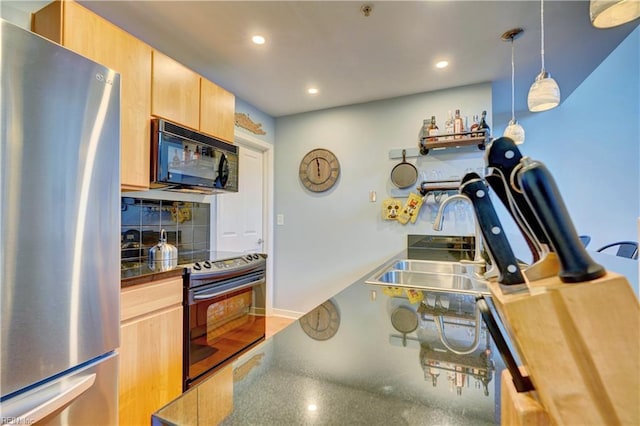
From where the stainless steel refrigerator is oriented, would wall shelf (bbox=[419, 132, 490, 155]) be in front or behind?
in front

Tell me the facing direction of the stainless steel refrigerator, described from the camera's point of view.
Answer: facing the viewer and to the right of the viewer

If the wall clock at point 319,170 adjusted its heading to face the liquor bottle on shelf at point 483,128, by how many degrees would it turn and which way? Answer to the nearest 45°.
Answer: approximately 90° to its left

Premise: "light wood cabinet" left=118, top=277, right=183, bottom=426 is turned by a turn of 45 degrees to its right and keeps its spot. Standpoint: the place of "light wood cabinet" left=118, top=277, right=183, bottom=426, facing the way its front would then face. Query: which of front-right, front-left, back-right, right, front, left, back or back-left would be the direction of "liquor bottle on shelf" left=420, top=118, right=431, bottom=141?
left

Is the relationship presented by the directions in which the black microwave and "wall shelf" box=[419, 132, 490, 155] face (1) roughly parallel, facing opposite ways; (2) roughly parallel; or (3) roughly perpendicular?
roughly perpendicular

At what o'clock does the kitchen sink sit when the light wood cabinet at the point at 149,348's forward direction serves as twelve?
The kitchen sink is roughly at 11 o'clock from the light wood cabinet.

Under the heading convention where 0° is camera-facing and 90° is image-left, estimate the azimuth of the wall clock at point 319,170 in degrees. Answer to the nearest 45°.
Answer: approximately 45°

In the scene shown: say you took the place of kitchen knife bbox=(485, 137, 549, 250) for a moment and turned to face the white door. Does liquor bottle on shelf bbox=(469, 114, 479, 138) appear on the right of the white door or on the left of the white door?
right

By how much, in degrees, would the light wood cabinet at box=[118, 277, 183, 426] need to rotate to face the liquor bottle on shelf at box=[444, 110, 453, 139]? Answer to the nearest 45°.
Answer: approximately 45° to its left

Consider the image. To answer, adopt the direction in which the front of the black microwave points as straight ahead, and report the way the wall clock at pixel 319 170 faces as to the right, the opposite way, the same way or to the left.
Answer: to the right

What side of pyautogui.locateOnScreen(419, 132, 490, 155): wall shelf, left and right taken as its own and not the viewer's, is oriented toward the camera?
front

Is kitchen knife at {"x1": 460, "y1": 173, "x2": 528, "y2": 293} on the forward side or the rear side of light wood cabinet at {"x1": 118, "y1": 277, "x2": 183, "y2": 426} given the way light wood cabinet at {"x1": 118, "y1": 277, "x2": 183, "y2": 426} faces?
on the forward side

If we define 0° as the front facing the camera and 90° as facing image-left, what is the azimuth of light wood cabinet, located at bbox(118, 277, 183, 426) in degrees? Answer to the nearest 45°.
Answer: approximately 315°

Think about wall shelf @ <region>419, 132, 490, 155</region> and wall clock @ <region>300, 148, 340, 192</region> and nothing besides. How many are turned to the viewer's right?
0

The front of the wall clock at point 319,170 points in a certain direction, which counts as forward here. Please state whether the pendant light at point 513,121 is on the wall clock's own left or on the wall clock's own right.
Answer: on the wall clock's own left
